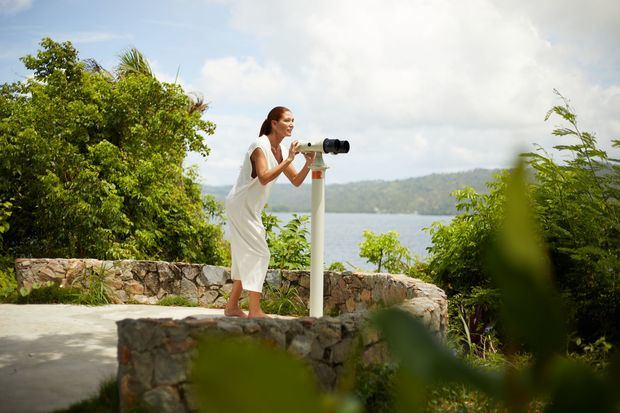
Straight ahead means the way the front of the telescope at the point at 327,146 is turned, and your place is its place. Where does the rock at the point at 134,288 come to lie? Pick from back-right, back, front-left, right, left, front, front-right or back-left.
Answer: back-left

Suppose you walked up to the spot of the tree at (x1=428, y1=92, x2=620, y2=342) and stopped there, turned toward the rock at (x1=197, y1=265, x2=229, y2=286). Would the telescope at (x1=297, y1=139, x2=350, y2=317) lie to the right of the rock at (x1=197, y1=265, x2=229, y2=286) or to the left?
left

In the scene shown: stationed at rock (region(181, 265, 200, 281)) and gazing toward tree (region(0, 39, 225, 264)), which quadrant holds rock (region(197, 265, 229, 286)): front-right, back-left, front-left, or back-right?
back-right

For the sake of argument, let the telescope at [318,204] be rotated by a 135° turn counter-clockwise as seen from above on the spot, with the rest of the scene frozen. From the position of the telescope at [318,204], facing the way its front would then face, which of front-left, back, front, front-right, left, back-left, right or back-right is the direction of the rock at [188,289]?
front

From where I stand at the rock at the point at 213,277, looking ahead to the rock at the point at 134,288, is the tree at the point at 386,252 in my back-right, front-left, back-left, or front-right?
back-right

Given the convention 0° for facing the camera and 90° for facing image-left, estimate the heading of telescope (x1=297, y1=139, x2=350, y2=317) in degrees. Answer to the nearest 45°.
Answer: approximately 270°

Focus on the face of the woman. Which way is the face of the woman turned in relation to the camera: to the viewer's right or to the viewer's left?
to the viewer's right
